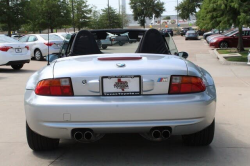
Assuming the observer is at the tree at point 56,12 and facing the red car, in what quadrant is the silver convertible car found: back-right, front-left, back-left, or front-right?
front-right

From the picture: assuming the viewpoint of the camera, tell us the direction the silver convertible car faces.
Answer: facing away from the viewer

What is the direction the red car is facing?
to the viewer's left

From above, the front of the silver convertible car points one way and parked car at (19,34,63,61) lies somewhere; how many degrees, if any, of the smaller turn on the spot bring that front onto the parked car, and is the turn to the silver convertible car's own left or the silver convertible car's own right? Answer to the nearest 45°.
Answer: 0° — it already faces it

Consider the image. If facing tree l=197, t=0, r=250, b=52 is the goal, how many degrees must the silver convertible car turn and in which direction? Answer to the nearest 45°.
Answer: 0° — it already faces it

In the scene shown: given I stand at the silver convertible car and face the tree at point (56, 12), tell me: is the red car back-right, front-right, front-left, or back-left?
front-right

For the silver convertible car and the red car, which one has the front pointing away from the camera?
the silver convertible car

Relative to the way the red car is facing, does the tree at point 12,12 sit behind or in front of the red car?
in front

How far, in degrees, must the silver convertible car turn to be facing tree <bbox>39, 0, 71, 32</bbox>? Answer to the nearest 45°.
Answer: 0° — it already faces it

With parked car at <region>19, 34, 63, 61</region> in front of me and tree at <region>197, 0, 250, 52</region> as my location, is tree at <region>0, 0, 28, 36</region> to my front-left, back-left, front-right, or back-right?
front-right

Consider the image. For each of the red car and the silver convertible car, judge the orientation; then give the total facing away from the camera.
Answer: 1

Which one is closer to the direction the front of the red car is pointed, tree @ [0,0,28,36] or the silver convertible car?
the tree

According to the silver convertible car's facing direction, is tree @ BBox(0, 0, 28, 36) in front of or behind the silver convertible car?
in front
